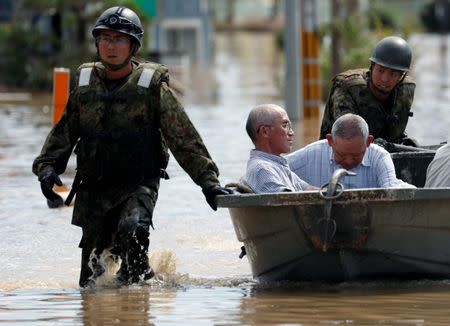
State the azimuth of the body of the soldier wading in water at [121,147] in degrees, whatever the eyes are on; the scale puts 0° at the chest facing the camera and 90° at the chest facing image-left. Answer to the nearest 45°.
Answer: approximately 0°

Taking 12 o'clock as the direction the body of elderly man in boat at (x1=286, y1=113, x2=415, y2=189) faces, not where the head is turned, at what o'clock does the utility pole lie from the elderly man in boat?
The utility pole is roughly at 6 o'clock from the elderly man in boat.

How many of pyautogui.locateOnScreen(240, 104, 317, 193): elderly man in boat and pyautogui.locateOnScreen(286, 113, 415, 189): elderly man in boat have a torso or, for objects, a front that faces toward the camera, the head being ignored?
1

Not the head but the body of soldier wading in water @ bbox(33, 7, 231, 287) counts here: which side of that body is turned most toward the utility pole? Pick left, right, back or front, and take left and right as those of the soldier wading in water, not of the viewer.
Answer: back

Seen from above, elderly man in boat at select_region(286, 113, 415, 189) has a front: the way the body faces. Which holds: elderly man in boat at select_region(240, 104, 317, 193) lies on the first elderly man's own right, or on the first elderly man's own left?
on the first elderly man's own right
